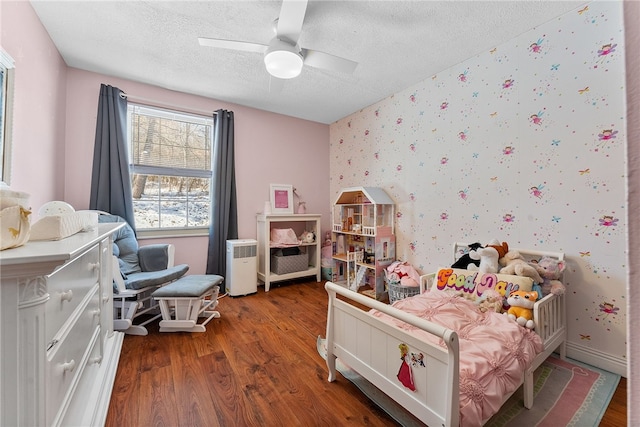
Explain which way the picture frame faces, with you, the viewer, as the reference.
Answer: facing the viewer

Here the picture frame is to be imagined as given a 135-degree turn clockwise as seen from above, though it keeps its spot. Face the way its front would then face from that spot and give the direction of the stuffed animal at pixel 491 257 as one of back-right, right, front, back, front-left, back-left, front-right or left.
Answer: back

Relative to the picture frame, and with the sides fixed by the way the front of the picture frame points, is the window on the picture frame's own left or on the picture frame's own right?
on the picture frame's own right

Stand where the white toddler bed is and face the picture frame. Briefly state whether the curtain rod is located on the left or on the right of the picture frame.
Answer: left

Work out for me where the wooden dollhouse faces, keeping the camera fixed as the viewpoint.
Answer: facing the viewer and to the left of the viewer

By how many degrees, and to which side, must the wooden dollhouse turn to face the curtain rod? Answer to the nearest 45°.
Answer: approximately 45° to its right

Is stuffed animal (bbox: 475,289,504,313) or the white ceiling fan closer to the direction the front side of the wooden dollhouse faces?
the white ceiling fan

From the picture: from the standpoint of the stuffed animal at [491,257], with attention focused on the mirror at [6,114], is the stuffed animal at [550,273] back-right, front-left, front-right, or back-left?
back-left

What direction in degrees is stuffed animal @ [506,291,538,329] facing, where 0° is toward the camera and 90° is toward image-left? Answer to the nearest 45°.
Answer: approximately 45°

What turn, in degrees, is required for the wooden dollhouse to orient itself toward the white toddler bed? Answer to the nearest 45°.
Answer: approximately 45° to its left

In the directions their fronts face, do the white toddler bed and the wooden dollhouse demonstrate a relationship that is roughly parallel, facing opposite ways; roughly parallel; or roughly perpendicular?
roughly parallel

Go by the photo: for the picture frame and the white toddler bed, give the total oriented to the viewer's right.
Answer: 0

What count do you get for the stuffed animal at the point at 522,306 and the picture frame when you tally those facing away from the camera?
0

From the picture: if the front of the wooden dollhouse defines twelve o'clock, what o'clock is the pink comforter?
The pink comforter is roughly at 10 o'clock from the wooden dollhouse.

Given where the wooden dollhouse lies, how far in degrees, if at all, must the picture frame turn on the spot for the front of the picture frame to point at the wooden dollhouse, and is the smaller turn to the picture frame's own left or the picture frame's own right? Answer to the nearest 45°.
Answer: approximately 45° to the picture frame's own left
